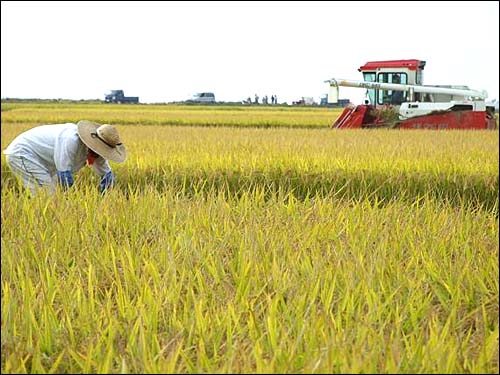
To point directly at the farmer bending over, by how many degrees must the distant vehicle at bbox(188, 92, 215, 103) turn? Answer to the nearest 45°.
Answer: approximately 90° to its left

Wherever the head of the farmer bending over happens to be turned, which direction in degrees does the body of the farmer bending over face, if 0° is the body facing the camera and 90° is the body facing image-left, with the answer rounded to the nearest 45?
approximately 270°

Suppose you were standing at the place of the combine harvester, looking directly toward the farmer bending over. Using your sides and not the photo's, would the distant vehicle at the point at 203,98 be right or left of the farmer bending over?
right

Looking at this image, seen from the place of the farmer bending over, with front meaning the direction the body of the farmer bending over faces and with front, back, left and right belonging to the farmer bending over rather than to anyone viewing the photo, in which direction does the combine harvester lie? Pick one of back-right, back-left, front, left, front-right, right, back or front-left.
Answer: front-left

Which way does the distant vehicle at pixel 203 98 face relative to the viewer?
to the viewer's left

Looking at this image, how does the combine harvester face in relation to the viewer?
to the viewer's left
